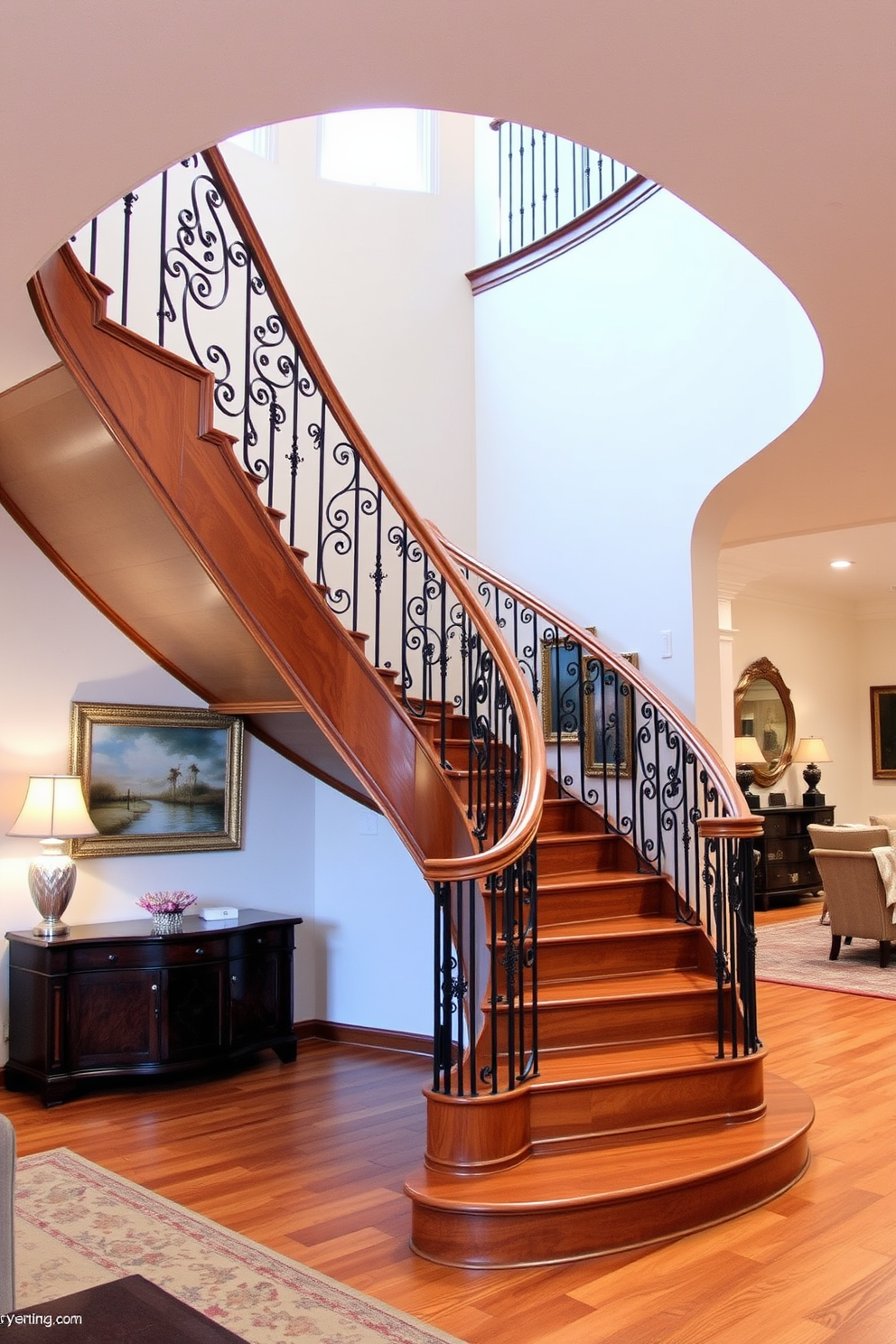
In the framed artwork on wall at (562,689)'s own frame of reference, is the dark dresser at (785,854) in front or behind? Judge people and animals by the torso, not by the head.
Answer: behind

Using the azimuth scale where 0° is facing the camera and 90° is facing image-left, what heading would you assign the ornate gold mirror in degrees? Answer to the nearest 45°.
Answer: approximately 315°

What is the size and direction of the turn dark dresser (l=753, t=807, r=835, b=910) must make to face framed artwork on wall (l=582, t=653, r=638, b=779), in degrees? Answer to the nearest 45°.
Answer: approximately 45° to its right

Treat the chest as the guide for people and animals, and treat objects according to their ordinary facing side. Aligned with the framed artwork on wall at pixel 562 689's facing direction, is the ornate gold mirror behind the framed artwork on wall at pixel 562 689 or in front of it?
behind

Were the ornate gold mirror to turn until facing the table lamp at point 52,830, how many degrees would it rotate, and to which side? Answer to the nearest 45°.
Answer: approximately 45° to its right

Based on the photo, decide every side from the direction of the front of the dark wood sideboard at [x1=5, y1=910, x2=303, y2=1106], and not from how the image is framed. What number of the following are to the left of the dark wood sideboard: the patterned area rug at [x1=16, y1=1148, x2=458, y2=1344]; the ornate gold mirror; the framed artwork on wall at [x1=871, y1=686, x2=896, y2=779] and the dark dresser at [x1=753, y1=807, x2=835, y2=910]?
3

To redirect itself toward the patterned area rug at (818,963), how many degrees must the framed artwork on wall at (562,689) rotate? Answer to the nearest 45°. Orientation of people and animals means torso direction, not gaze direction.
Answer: approximately 135° to its left

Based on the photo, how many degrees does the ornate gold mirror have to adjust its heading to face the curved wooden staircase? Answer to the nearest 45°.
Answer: approximately 45° to its right

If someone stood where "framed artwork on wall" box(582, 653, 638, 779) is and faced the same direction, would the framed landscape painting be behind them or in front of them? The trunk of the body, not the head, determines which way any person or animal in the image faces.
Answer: in front

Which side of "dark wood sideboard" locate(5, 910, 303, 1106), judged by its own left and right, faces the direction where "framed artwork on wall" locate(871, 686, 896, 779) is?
left

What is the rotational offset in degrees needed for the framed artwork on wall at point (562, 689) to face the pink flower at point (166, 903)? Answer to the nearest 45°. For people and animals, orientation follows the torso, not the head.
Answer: approximately 45° to its right

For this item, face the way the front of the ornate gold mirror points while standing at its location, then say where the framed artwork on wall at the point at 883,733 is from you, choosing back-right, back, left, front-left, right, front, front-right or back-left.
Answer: left

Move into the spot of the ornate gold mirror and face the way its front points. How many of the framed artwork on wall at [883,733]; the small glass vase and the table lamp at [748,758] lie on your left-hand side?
1
